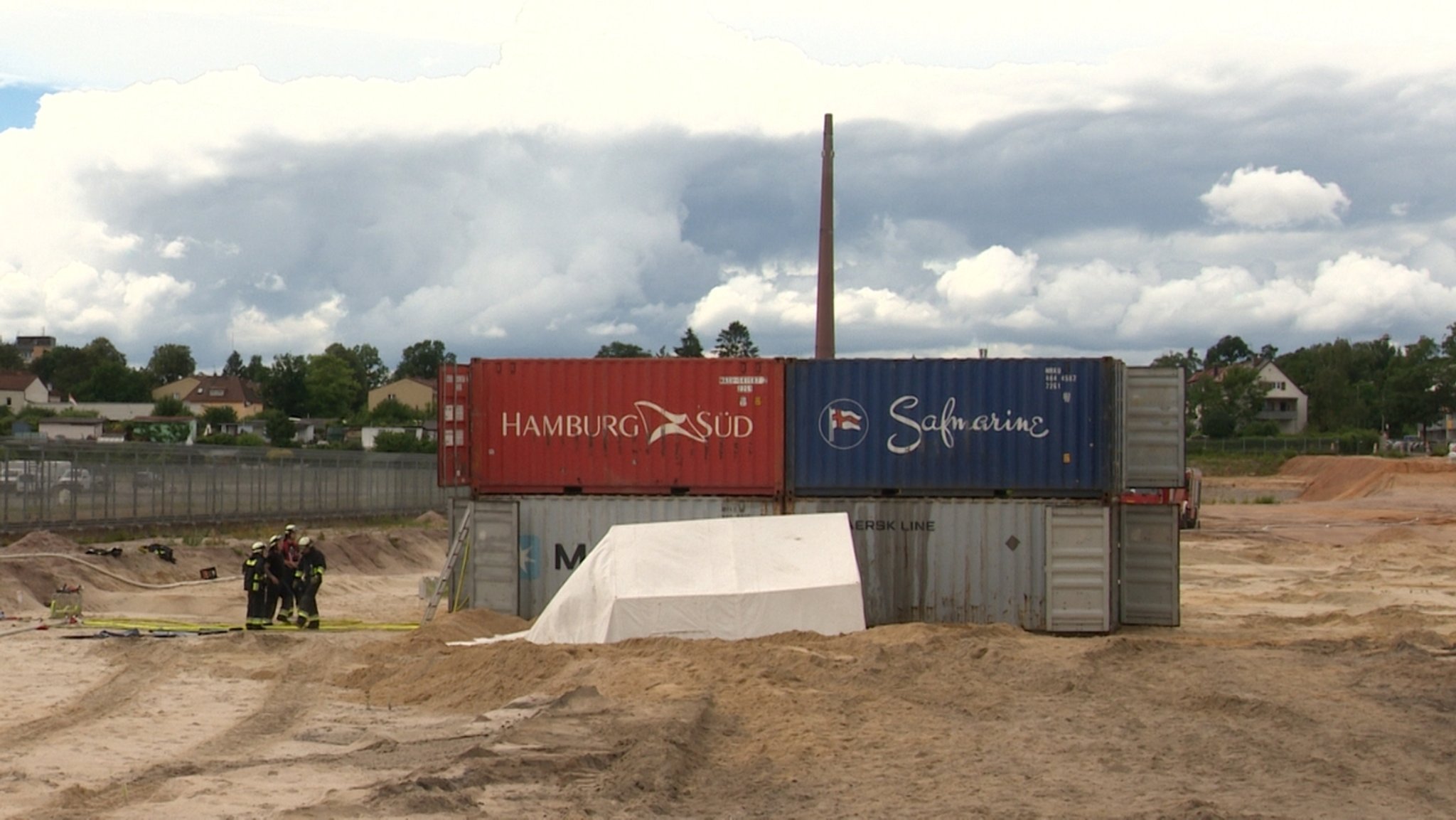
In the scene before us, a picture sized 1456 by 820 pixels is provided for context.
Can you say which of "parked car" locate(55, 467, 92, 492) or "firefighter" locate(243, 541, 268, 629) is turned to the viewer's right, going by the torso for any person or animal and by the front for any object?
the firefighter

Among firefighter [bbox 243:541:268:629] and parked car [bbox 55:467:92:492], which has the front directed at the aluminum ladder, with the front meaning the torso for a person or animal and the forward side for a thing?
the firefighter

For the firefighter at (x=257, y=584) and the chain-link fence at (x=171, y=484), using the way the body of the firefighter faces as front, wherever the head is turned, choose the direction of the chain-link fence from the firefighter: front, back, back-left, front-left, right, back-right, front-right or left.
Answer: left

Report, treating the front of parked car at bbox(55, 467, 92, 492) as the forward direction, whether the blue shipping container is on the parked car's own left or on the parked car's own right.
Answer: on the parked car's own left

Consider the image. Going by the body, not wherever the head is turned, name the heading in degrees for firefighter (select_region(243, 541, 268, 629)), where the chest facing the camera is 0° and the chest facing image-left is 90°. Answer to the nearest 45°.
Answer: approximately 270°
